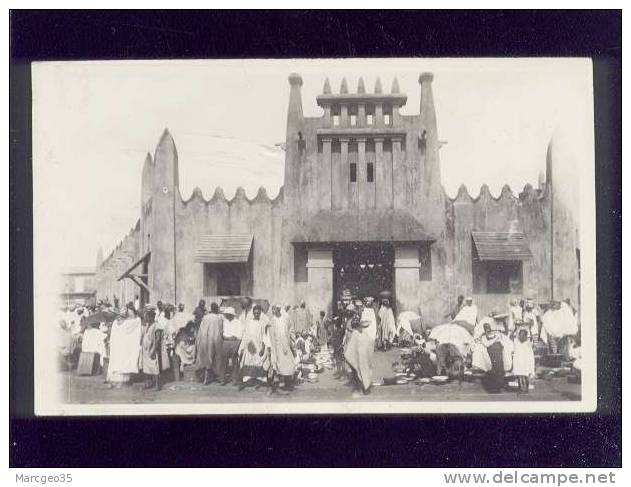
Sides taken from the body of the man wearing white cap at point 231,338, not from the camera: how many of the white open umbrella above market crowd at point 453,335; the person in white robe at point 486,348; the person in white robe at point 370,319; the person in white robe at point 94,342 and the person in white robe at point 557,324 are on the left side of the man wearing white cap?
4

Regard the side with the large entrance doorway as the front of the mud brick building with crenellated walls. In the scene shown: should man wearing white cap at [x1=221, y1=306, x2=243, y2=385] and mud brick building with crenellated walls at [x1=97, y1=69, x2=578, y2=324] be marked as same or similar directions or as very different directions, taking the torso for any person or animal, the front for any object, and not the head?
same or similar directions

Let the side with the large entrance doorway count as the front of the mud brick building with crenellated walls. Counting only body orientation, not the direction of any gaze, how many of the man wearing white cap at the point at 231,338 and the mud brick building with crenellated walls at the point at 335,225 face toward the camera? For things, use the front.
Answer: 2

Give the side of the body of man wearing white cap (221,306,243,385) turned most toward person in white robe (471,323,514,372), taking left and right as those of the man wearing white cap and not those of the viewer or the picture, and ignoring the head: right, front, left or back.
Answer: left

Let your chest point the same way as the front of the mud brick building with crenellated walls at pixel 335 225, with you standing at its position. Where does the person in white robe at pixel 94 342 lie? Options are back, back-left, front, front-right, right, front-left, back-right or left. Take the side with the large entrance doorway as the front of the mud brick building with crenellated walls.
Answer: right

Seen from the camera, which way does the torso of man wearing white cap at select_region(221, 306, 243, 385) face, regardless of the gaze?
toward the camera

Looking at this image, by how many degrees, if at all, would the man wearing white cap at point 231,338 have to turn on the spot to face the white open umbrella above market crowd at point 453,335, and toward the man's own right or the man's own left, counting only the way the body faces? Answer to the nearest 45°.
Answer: approximately 90° to the man's own left

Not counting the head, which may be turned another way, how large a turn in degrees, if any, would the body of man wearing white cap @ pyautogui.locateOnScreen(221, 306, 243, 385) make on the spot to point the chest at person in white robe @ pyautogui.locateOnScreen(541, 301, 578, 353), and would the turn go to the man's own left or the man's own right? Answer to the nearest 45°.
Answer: approximately 90° to the man's own left

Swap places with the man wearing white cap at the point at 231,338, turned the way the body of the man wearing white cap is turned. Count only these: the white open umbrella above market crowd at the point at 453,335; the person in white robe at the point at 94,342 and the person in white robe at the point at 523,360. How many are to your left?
2
